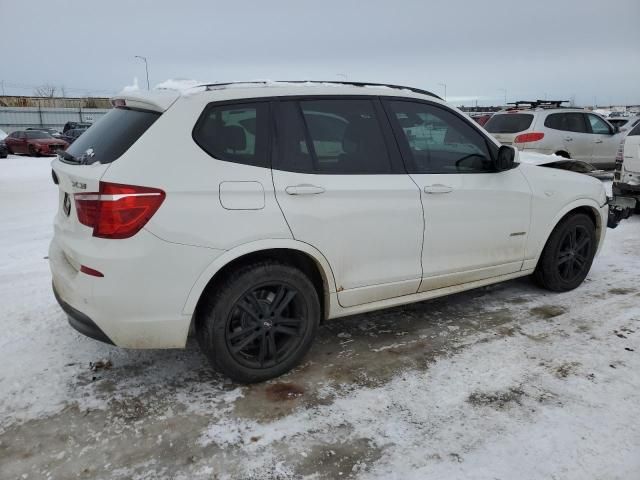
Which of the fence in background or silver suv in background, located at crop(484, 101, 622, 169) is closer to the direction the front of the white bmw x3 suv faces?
the silver suv in background

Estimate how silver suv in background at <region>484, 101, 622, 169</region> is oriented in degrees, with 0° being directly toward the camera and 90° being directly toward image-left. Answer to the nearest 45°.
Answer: approximately 225°

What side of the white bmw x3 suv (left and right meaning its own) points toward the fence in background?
left

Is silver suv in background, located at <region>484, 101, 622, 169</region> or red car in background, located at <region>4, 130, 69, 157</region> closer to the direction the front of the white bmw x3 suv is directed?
the silver suv in background

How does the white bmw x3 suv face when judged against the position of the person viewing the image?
facing away from the viewer and to the right of the viewer

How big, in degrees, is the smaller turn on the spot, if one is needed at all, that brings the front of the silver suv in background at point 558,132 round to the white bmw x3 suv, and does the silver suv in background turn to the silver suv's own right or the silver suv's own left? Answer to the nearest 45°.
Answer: approximately 135° to the silver suv's own right

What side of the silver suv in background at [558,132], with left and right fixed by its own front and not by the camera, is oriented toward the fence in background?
left

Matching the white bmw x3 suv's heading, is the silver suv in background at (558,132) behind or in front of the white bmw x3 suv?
in front

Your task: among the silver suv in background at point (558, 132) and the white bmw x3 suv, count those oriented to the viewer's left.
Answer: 0
